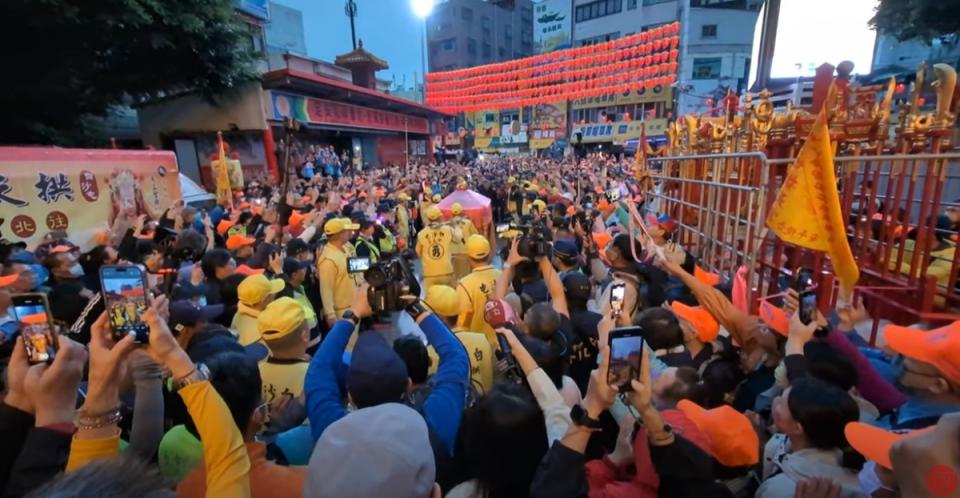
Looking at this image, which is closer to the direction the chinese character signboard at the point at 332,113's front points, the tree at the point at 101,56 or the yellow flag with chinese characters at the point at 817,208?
the yellow flag with chinese characters

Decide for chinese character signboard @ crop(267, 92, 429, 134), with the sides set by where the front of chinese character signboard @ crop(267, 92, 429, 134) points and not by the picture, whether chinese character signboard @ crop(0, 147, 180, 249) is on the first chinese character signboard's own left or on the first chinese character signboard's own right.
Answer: on the first chinese character signboard's own right

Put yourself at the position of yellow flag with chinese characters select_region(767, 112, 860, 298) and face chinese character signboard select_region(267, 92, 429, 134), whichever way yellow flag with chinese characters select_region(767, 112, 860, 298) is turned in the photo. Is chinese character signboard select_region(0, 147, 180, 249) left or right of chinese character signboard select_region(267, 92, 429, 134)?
left

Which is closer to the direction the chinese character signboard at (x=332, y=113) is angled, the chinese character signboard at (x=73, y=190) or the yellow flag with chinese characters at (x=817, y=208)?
the yellow flag with chinese characters

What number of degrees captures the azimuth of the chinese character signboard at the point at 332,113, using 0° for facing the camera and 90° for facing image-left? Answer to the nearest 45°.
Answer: approximately 315°

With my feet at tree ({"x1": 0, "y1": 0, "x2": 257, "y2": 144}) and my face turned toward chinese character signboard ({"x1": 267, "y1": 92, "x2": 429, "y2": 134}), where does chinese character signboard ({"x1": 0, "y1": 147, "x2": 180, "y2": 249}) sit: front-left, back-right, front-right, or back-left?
back-right

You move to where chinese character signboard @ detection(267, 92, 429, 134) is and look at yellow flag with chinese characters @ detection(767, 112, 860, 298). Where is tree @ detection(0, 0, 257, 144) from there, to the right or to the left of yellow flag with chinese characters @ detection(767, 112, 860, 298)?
right

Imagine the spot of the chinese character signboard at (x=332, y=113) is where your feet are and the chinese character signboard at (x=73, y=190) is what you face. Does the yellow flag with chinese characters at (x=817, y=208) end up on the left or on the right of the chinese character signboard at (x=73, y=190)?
left

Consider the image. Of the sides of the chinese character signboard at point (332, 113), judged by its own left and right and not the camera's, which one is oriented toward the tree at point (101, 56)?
right

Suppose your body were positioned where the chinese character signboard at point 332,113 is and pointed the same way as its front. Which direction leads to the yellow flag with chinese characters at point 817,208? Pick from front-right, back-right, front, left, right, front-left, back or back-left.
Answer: front-right
